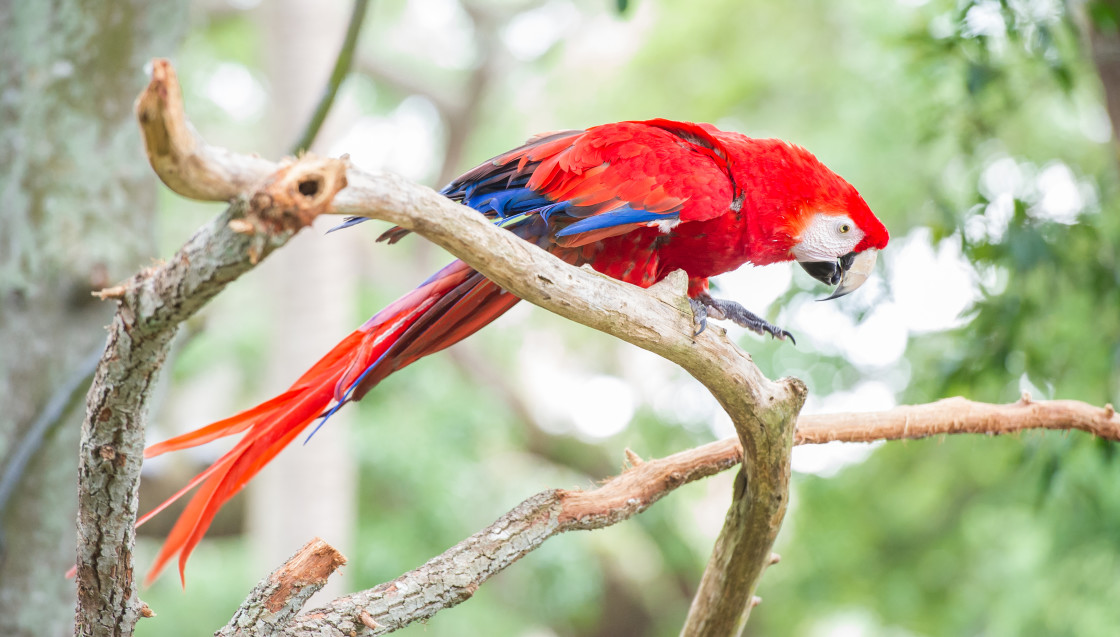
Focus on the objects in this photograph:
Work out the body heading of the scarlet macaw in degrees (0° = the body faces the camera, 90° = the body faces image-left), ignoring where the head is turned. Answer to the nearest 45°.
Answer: approximately 270°

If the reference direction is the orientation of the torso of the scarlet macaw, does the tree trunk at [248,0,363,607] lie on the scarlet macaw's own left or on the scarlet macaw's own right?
on the scarlet macaw's own left
